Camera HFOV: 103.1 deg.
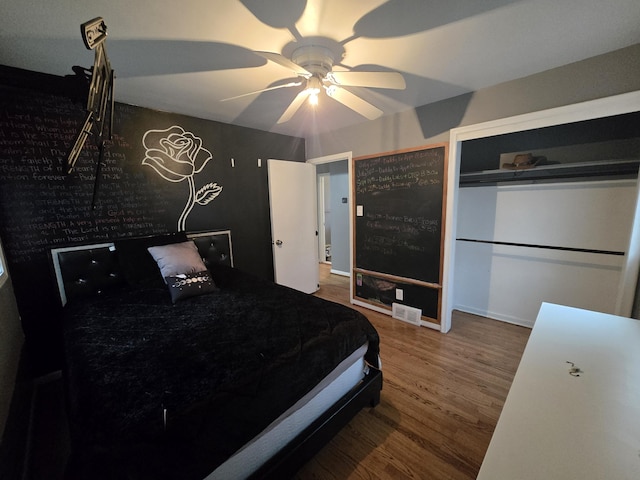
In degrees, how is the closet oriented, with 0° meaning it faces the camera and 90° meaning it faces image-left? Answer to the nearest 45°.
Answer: approximately 45°

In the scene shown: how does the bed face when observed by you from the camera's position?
facing the viewer and to the right of the viewer

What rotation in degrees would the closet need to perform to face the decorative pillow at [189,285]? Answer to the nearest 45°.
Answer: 0° — it already faces it

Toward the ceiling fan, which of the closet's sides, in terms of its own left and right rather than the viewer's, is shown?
front

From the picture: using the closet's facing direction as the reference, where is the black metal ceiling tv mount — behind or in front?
in front

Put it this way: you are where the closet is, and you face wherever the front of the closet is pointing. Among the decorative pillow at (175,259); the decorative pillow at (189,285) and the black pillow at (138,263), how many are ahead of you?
3

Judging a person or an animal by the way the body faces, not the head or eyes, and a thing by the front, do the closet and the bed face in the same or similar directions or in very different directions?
very different directions

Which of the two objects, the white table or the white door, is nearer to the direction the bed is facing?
the white table

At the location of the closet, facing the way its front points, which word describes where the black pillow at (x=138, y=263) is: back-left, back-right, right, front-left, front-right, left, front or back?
front

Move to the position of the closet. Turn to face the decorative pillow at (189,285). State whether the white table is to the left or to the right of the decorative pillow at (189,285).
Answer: left

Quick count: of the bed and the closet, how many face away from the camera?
0
